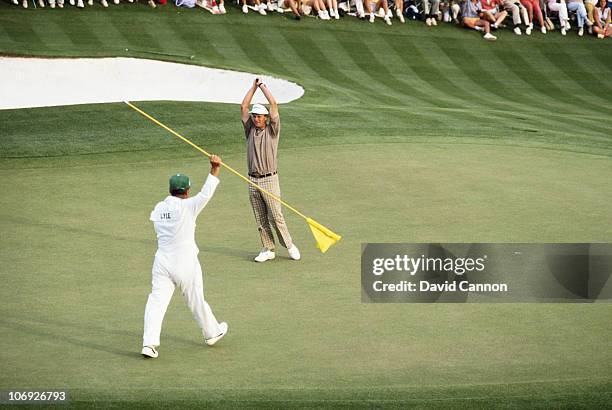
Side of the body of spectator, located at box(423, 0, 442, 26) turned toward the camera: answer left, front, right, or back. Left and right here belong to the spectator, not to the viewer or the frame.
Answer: front

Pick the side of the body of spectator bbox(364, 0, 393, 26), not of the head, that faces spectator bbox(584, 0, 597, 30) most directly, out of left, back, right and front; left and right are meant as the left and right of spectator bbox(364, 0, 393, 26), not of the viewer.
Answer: left

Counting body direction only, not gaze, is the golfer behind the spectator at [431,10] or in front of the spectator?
in front

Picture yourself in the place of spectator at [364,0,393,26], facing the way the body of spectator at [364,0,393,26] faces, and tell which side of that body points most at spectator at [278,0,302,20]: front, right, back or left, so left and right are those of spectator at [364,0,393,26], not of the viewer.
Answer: right

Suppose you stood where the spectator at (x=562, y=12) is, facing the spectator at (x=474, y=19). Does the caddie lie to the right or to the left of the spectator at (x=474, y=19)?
left

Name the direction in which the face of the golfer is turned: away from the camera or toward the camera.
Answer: toward the camera

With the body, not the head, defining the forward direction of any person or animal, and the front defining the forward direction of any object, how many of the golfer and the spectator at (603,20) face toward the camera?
2

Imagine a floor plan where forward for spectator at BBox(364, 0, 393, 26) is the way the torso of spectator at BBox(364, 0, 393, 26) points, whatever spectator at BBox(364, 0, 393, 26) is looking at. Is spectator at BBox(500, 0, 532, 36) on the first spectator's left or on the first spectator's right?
on the first spectator's left

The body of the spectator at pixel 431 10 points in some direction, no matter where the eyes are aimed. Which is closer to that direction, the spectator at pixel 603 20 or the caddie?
the caddie

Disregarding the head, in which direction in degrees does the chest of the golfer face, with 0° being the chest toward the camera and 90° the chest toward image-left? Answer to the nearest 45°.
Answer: approximately 0°

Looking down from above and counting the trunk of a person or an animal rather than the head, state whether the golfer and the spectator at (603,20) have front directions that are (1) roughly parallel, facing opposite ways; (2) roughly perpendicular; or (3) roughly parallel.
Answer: roughly parallel

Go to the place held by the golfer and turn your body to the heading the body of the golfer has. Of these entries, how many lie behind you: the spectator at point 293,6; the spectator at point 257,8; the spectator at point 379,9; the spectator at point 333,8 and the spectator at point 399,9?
5

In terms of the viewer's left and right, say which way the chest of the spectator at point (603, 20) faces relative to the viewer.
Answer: facing the viewer

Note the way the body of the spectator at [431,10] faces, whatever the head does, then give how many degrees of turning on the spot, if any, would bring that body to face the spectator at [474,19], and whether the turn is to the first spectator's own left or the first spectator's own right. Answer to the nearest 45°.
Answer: approximately 90° to the first spectator's own left
